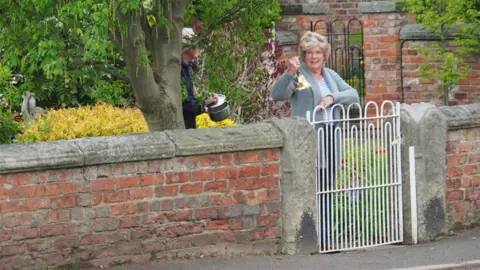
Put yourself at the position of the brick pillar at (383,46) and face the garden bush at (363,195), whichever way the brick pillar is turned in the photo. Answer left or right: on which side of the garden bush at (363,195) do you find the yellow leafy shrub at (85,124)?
right

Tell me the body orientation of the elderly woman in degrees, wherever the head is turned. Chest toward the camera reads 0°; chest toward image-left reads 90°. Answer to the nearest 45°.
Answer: approximately 0°

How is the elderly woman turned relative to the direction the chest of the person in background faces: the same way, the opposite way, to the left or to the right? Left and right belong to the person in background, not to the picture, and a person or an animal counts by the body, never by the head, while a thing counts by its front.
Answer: to the right

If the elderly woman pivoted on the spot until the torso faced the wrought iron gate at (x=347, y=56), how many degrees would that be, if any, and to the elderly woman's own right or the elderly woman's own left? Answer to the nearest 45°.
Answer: approximately 180°

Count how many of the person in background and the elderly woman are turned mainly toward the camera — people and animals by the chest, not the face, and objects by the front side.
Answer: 1

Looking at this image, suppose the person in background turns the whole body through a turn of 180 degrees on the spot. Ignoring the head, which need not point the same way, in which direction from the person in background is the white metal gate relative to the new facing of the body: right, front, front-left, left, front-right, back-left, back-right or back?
back-left

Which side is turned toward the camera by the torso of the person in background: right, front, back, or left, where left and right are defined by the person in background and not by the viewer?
right

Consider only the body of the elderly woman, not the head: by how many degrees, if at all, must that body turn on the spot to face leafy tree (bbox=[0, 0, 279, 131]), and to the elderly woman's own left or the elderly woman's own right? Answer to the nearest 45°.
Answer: approximately 90° to the elderly woman's own right

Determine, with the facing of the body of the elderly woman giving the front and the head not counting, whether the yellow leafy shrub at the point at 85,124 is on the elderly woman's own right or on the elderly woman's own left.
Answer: on the elderly woman's own right
